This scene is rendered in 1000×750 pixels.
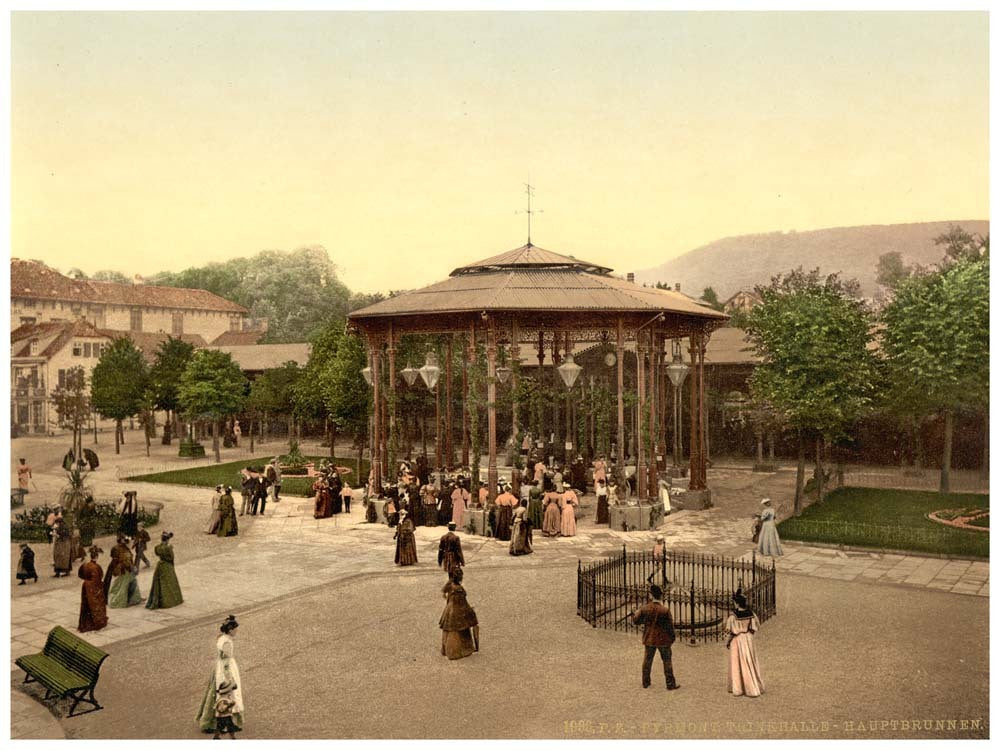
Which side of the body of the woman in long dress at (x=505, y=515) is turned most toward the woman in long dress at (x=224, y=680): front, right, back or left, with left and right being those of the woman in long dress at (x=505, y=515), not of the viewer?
back

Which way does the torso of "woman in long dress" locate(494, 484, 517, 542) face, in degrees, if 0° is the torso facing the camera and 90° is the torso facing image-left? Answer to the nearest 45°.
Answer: approximately 180°

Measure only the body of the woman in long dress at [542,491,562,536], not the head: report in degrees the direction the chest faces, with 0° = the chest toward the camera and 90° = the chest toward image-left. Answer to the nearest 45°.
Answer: approximately 180°

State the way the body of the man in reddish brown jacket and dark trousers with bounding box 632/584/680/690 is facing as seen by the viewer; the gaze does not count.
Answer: away from the camera

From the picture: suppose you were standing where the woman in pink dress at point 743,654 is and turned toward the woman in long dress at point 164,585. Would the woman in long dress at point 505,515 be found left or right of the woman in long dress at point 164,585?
right

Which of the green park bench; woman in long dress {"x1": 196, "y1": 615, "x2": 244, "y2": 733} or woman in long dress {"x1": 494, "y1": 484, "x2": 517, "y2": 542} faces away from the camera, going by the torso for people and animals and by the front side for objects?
woman in long dress {"x1": 494, "y1": 484, "x2": 517, "y2": 542}

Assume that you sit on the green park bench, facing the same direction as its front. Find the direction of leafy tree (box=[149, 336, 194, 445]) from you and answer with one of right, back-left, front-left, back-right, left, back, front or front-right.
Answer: back-right
